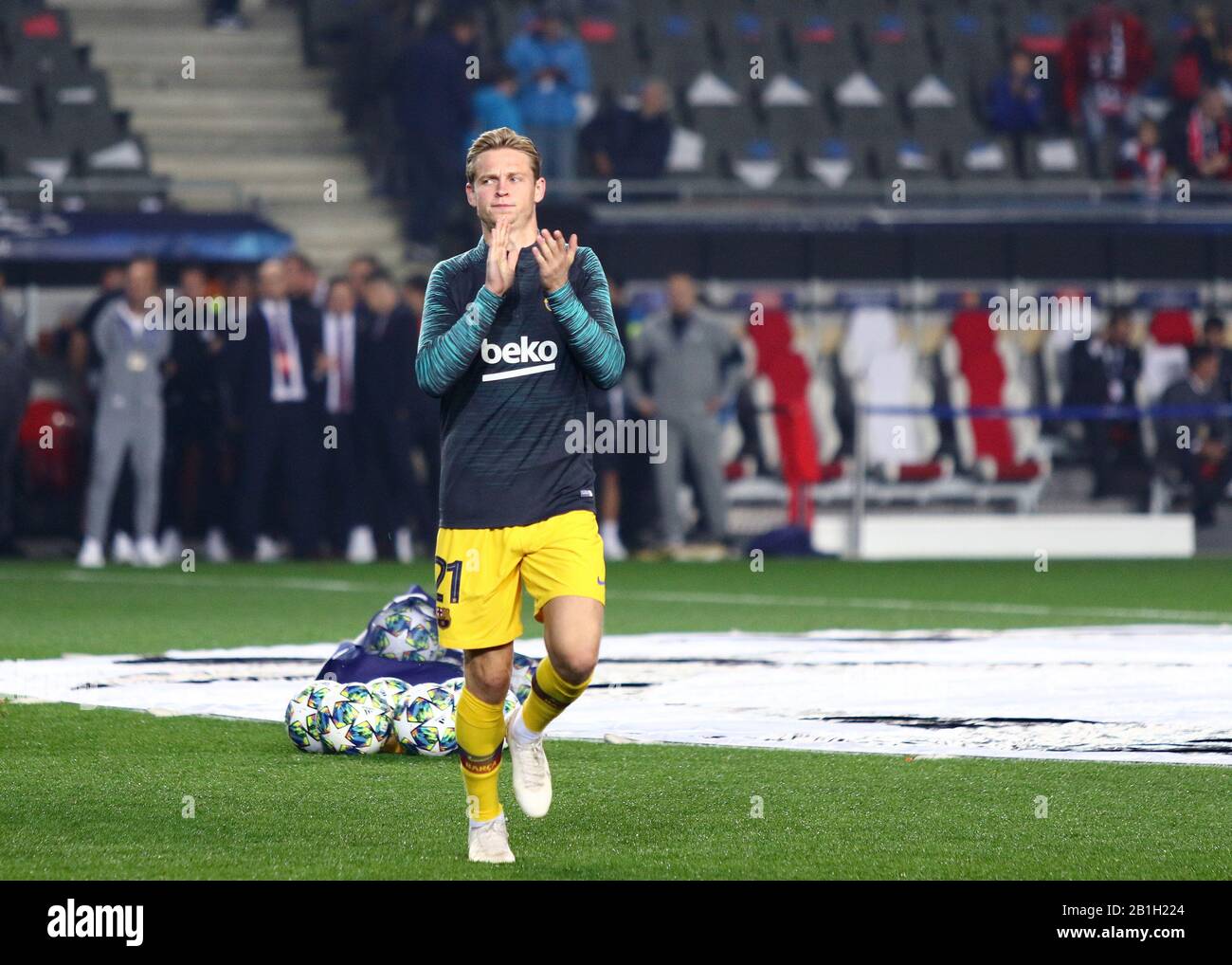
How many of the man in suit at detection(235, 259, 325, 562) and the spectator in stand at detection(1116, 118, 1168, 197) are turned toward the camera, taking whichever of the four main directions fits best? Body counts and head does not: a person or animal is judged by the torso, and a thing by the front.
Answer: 2

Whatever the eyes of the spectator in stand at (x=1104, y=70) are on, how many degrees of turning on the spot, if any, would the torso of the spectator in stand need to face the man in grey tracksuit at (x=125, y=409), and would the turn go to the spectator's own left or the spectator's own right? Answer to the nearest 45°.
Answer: approximately 45° to the spectator's own right

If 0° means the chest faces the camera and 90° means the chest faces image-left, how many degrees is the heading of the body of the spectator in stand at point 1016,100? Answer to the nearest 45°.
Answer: approximately 0°

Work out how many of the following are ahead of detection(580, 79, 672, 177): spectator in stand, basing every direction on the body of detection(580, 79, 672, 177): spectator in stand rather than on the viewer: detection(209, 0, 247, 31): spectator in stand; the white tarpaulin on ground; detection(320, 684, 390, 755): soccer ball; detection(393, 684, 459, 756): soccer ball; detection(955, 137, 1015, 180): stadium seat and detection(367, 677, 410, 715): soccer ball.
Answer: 4

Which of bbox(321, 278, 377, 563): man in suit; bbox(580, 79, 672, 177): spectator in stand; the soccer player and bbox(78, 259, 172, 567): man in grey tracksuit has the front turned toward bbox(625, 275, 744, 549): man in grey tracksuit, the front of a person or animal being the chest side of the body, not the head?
the spectator in stand
